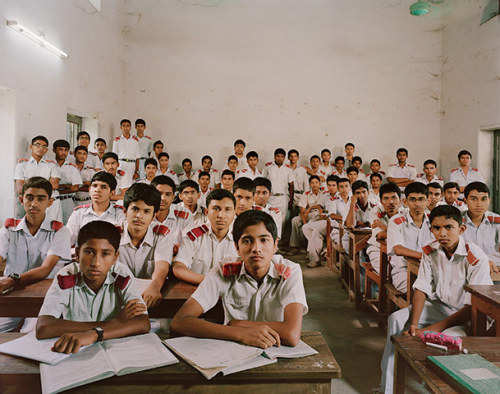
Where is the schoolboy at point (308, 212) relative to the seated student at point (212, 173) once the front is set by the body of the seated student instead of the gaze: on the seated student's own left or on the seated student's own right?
on the seated student's own left

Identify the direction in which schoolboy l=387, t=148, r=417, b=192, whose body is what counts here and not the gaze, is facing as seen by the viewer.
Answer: toward the camera

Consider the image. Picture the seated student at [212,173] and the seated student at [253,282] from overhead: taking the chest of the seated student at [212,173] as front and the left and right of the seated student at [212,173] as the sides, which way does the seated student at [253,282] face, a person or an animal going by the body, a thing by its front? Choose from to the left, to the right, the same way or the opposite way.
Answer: the same way

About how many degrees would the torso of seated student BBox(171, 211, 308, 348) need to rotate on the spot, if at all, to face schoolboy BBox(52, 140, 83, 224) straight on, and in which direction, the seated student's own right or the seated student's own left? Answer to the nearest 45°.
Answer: approximately 135° to the seated student's own right

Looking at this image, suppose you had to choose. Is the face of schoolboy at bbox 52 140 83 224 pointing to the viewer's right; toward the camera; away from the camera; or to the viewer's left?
toward the camera

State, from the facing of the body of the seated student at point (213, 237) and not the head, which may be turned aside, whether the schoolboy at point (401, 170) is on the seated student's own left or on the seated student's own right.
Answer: on the seated student's own left

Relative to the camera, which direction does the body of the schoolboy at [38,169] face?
toward the camera

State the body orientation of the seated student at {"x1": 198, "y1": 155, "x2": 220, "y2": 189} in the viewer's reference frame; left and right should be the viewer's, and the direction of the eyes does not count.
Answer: facing the viewer

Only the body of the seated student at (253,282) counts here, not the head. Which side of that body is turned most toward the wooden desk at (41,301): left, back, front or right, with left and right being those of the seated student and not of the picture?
right

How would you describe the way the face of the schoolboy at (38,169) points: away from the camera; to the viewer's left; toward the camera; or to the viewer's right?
toward the camera

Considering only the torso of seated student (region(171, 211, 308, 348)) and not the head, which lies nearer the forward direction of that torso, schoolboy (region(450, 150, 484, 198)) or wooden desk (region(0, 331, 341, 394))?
the wooden desk

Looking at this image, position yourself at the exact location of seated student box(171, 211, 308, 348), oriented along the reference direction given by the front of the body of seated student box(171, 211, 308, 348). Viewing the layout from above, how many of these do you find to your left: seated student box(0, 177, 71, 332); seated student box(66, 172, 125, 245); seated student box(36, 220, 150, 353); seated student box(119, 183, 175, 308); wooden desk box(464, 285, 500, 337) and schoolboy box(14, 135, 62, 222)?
1

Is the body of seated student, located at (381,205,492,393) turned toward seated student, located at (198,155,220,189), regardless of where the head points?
no

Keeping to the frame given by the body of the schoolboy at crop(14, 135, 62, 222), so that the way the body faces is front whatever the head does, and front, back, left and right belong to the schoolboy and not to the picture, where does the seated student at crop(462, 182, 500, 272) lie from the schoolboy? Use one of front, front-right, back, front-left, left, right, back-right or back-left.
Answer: front-left
